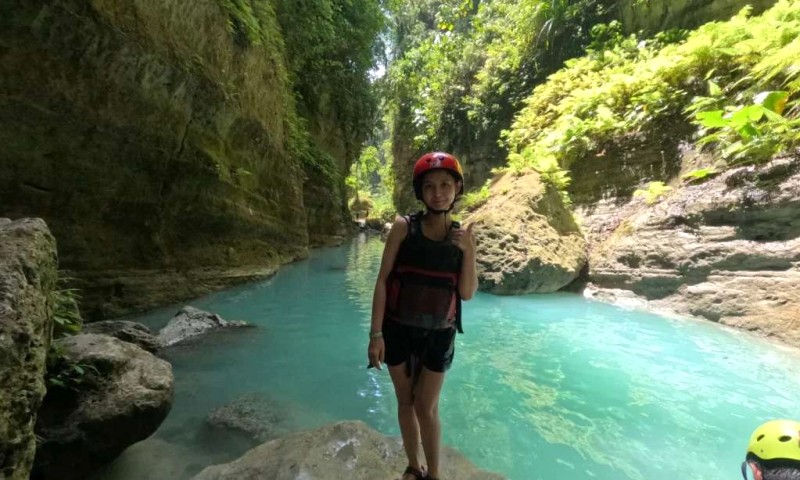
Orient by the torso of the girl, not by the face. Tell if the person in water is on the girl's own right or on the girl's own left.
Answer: on the girl's own left

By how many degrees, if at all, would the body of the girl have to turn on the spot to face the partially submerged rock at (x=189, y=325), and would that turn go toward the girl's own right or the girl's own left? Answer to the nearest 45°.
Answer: approximately 135° to the girl's own right

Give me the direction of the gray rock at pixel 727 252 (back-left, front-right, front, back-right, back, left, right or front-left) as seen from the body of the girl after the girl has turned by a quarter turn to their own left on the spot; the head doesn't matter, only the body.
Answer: front-left

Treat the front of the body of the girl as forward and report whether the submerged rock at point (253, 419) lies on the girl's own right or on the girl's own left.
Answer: on the girl's own right

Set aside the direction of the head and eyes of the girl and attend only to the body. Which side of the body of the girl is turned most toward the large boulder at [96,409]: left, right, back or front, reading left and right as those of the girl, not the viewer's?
right

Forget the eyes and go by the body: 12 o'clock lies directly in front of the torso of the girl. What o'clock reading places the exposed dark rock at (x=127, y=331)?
The exposed dark rock is roughly at 4 o'clock from the girl.

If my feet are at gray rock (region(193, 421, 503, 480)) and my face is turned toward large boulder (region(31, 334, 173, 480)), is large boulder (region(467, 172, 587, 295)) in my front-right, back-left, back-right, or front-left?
back-right

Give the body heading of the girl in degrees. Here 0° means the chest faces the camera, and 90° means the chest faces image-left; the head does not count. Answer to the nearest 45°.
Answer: approximately 0°

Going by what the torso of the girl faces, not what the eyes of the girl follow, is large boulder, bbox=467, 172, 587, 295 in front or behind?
behind
